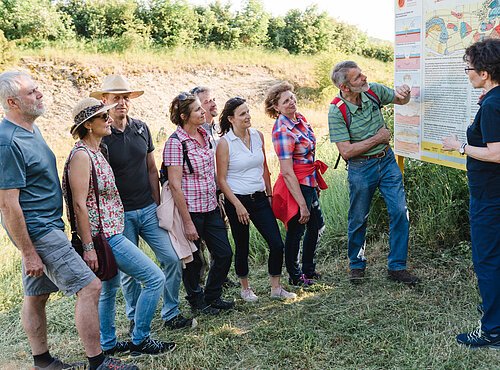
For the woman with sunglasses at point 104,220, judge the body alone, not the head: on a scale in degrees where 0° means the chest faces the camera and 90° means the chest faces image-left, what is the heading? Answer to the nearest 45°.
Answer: approximately 270°

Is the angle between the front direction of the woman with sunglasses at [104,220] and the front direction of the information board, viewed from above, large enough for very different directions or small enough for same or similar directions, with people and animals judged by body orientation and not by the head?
very different directions

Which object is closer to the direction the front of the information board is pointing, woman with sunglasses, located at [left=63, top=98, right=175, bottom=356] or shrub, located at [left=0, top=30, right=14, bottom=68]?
the woman with sunglasses

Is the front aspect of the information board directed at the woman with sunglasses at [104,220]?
yes

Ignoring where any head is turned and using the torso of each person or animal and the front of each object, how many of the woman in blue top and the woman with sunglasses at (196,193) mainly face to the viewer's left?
1

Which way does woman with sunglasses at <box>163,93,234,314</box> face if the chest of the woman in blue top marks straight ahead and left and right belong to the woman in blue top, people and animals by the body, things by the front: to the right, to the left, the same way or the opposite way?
the opposite way

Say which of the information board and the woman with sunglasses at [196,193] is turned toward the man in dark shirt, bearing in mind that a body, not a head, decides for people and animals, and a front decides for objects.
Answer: the information board

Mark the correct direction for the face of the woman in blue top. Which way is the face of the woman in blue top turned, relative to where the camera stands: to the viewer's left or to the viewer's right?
to the viewer's left

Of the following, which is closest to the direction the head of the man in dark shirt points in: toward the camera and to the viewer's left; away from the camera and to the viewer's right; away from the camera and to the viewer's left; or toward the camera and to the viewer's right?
toward the camera and to the viewer's right
